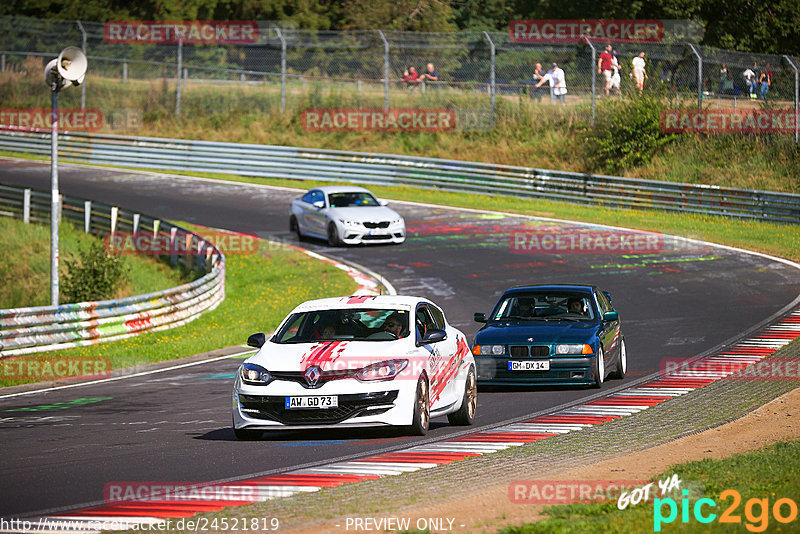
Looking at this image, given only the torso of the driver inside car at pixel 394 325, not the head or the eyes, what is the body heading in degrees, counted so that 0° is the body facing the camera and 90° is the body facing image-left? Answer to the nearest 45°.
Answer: approximately 45°

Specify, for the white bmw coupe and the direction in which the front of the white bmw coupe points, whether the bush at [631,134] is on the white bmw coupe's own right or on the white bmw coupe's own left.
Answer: on the white bmw coupe's own left

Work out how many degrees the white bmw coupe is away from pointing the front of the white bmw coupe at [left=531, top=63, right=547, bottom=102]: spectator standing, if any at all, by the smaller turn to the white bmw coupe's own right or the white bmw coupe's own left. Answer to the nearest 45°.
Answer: approximately 90° to the white bmw coupe's own left

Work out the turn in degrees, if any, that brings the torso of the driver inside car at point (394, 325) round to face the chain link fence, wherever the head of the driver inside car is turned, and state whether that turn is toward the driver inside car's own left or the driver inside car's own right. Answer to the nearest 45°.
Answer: approximately 135° to the driver inside car's own right

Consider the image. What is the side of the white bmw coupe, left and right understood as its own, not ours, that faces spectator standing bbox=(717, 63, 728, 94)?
left

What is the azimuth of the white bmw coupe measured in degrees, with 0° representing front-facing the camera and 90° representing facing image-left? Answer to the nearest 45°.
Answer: approximately 315°

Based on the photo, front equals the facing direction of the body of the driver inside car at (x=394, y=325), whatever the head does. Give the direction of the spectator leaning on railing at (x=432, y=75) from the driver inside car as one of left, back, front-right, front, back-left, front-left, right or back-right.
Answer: back-right

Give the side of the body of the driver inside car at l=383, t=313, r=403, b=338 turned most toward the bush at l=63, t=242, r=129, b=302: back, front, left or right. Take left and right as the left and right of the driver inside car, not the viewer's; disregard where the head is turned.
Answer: back

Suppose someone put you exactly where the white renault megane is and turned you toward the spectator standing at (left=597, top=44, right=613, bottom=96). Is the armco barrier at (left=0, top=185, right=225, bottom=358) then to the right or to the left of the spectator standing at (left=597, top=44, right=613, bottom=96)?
left
